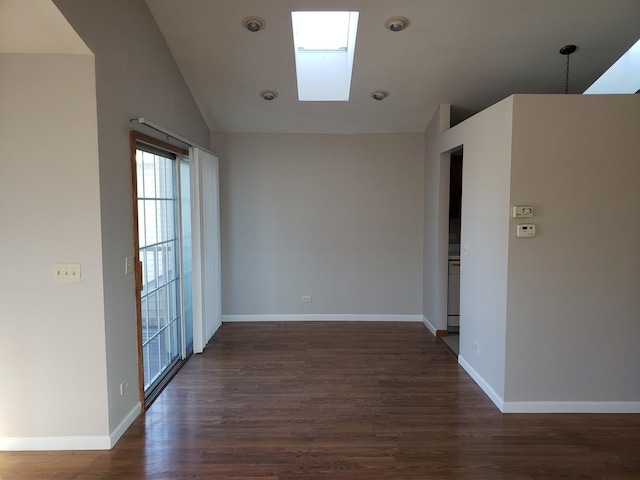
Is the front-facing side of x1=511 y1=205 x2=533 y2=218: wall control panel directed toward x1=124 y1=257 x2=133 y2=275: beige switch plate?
no

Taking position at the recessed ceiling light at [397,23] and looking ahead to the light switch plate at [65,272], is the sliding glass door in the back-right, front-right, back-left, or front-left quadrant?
front-right

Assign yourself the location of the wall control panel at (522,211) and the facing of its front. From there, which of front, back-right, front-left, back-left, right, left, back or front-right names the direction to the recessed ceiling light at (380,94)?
back-right

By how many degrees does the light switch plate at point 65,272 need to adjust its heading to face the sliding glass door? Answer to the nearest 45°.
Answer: approximately 135° to its left

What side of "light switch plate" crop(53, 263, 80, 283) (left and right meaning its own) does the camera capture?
front

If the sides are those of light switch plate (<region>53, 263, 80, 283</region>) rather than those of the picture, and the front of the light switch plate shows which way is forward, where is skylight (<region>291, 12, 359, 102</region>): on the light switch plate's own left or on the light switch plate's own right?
on the light switch plate's own left

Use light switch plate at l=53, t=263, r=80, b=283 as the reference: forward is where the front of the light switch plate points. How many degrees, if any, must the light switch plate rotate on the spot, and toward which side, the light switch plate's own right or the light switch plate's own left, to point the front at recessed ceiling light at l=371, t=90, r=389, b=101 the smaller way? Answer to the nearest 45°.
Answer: approximately 90° to the light switch plate's own left

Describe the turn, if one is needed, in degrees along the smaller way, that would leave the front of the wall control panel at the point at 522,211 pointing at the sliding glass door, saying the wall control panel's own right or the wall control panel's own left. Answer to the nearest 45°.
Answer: approximately 90° to the wall control panel's own right

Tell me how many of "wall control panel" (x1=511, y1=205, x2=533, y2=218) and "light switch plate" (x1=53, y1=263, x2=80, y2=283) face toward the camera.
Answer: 2

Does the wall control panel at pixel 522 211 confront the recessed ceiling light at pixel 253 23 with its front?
no

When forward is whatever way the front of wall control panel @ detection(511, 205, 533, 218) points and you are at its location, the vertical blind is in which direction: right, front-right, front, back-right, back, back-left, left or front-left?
right

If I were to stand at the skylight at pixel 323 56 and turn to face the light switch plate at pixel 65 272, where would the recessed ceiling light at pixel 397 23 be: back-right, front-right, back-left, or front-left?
front-left

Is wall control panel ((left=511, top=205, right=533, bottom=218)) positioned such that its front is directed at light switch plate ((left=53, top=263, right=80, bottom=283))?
no

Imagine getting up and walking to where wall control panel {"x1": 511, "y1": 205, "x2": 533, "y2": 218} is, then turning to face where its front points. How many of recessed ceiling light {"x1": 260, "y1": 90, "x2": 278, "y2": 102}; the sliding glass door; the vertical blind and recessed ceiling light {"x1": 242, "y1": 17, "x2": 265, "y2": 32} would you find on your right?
4

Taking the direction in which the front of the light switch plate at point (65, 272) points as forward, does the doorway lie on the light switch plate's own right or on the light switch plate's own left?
on the light switch plate's own left

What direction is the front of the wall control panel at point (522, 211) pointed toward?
toward the camera
